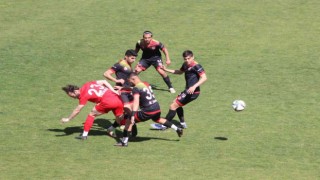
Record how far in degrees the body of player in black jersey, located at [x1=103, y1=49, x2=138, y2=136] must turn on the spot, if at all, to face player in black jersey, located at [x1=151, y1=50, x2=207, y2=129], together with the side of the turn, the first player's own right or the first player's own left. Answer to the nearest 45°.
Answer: approximately 45° to the first player's own left

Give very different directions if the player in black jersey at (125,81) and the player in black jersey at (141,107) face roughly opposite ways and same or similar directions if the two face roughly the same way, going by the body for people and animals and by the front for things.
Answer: very different directions

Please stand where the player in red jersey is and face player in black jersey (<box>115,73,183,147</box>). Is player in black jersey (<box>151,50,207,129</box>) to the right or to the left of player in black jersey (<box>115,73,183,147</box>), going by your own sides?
left

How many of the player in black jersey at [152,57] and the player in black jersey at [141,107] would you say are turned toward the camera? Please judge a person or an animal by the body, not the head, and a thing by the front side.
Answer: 1

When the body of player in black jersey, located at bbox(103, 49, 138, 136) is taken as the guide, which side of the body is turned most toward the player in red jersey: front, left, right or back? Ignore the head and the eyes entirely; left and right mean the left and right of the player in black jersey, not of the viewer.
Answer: right

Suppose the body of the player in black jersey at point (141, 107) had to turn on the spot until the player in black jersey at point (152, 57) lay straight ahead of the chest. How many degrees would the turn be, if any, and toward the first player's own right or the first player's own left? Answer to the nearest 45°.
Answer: approximately 45° to the first player's own right

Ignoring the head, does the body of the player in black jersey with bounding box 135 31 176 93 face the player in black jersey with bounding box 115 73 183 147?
yes

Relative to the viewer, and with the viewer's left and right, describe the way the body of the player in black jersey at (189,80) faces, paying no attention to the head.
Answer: facing the viewer and to the left of the viewer

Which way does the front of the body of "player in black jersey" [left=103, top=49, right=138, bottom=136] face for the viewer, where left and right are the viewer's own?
facing the viewer and to the right of the viewer

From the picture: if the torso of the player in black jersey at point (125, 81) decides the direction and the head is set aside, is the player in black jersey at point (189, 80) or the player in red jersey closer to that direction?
the player in black jersey

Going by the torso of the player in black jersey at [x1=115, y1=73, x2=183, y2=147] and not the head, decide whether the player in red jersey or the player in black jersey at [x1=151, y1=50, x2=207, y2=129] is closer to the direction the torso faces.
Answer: the player in red jersey

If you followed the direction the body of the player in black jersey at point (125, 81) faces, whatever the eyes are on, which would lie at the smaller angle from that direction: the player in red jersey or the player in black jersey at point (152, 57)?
the player in red jersey

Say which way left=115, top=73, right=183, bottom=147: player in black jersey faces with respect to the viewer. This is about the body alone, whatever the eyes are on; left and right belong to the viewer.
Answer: facing away from the viewer and to the left of the viewer

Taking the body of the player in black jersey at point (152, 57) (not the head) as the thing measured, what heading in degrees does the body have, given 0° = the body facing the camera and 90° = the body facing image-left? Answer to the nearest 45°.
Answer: approximately 0°

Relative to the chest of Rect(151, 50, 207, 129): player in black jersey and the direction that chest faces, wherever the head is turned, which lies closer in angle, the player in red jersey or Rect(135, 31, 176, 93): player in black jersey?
the player in red jersey
